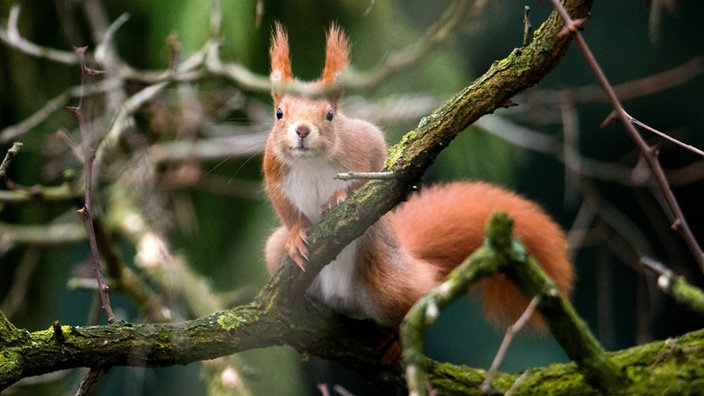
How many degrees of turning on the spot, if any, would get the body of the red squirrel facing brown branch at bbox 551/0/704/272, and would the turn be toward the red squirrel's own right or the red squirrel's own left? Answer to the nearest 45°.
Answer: approximately 90° to the red squirrel's own left

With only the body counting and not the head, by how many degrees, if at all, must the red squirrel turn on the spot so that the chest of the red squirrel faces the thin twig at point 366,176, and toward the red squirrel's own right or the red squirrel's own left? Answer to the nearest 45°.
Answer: approximately 45° to the red squirrel's own left
